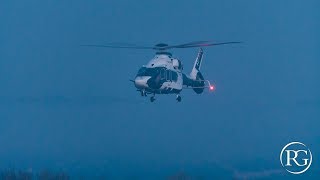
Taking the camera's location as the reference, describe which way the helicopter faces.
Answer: facing the viewer and to the left of the viewer
